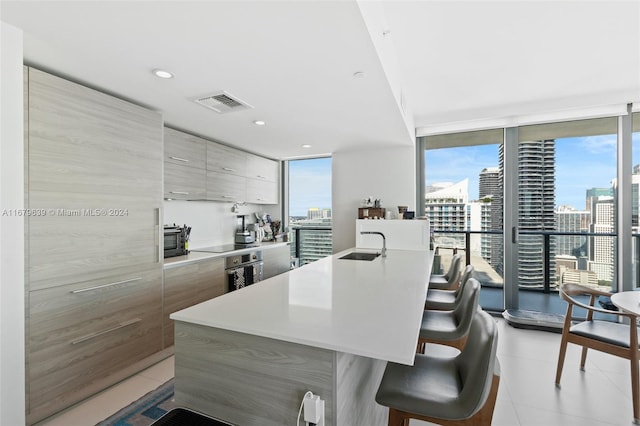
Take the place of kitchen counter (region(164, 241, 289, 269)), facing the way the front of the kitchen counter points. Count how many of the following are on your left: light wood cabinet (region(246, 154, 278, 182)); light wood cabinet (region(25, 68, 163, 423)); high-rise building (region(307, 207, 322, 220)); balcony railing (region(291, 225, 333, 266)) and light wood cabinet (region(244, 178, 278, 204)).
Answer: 4

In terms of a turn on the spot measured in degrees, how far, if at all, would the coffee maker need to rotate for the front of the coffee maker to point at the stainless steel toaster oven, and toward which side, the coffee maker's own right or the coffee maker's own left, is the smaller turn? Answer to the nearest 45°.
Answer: approximately 90° to the coffee maker's own right

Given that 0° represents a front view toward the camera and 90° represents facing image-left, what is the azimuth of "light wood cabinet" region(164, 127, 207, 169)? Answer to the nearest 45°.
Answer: approximately 315°

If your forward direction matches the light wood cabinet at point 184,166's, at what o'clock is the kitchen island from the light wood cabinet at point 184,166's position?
The kitchen island is roughly at 1 o'clock from the light wood cabinet.

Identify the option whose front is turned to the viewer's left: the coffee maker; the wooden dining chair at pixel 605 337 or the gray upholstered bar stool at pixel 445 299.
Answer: the gray upholstered bar stool at pixel 445 299

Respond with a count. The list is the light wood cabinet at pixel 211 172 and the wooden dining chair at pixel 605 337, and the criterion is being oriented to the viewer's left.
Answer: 0

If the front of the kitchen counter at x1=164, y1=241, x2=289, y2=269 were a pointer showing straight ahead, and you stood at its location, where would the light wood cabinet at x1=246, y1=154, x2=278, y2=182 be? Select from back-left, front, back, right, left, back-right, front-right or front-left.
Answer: left

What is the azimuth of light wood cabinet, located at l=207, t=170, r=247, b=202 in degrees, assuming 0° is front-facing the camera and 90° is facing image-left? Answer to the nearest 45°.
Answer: approximately 315°

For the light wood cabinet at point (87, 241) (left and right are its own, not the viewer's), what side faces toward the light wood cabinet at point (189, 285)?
left

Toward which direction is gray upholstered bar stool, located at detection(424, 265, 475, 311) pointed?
to the viewer's left

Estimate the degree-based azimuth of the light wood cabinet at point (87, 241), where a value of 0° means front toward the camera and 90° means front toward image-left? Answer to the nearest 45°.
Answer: approximately 315°

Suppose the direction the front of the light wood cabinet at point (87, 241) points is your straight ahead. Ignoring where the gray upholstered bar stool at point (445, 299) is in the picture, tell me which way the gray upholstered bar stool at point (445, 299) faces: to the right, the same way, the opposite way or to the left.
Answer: the opposite way

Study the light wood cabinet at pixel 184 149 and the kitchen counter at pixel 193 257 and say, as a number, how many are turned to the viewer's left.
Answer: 0
